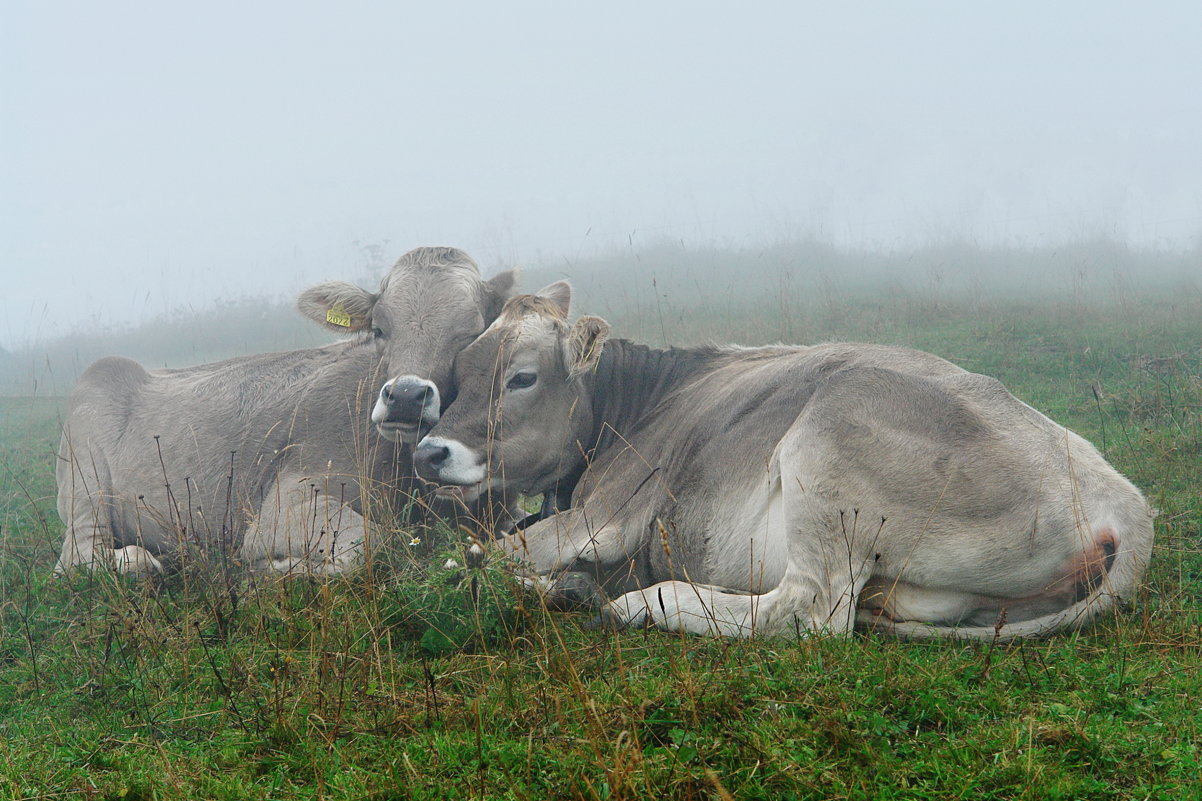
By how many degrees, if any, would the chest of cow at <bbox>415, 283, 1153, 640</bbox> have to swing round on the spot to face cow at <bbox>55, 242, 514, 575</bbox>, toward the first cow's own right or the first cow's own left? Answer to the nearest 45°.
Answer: approximately 45° to the first cow's own right

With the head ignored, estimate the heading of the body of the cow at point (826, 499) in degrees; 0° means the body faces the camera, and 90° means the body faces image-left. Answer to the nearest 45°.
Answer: approximately 90°
